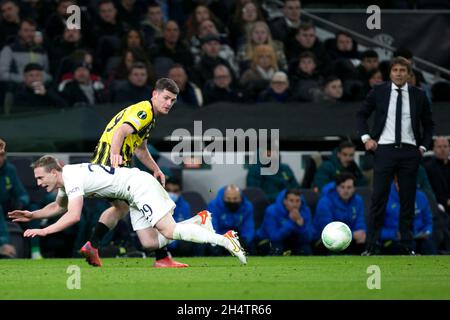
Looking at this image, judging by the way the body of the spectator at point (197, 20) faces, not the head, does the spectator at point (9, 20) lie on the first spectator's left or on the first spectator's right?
on the first spectator's right

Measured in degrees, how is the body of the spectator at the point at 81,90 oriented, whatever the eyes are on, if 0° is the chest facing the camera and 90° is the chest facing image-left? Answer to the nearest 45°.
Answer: approximately 0°

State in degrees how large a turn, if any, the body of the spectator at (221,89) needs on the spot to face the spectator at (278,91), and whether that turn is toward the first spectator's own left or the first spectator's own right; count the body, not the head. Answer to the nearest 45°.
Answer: approximately 90° to the first spectator's own left

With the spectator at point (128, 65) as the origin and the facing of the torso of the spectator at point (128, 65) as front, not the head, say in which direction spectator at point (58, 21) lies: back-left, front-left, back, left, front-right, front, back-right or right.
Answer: back-right

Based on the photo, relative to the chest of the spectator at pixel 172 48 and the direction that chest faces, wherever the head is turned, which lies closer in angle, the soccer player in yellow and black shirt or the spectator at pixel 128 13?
the soccer player in yellow and black shirt

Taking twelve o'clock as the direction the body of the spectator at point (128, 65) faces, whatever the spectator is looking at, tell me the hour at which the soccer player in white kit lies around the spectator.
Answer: The soccer player in white kit is roughly at 12 o'clock from the spectator.
